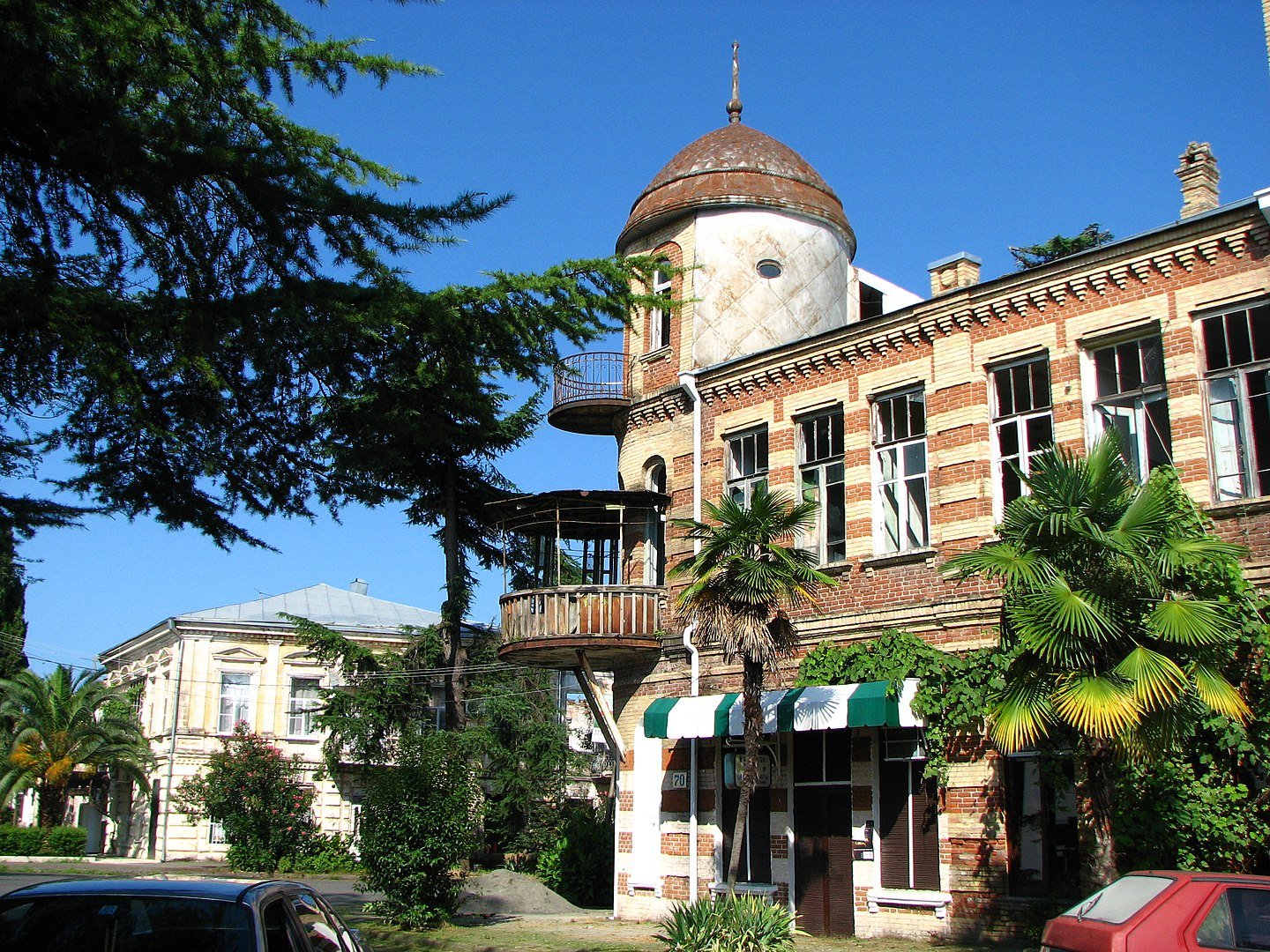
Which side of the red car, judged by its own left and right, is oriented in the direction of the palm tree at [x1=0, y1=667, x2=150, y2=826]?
left

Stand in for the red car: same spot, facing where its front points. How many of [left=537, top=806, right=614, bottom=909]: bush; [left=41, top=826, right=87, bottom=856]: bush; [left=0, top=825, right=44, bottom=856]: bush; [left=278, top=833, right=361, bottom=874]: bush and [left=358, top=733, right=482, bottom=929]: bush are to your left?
5

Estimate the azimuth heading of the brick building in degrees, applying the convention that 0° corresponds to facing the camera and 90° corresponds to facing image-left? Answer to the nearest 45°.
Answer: approximately 45°

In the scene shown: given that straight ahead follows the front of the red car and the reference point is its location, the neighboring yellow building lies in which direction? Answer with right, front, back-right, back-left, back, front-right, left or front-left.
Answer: left

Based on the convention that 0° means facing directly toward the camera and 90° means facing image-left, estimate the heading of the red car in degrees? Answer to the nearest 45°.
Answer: approximately 225°

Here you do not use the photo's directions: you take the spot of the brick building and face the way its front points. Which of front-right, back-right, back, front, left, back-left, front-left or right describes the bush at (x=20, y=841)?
right

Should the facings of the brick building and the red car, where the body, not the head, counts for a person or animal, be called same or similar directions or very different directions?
very different directions

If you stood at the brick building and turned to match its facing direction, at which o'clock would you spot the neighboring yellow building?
The neighboring yellow building is roughly at 3 o'clock from the brick building.

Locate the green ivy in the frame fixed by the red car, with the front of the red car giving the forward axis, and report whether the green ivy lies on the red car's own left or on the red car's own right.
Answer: on the red car's own left

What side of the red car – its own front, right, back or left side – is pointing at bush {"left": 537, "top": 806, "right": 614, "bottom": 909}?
left

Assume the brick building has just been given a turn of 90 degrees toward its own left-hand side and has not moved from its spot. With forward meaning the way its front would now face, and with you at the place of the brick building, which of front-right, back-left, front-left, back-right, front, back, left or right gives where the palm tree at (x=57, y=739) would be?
back
